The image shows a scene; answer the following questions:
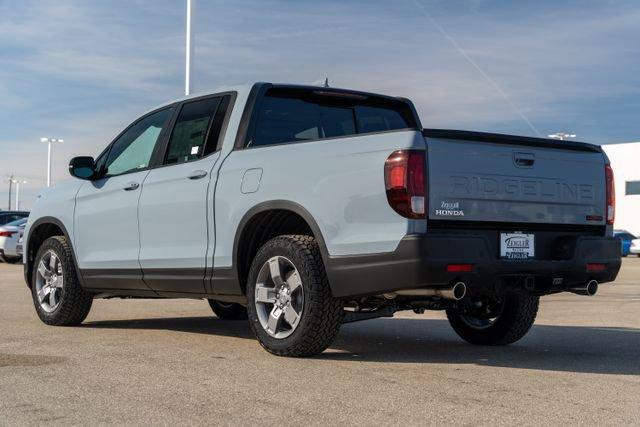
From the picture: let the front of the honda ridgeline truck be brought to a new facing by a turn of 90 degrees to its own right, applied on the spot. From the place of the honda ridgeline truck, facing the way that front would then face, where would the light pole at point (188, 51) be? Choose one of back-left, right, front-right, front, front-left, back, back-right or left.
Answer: front-left

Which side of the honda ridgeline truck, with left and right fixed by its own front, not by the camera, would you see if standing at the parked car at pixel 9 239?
front

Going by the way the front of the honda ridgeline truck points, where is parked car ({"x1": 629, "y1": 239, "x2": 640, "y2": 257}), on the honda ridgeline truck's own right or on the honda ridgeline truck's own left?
on the honda ridgeline truck's own right

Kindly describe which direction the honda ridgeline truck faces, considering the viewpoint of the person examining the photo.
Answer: facing away from the viewer and to the left of the viewer

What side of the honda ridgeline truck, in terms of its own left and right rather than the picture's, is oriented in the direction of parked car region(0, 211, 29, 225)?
front

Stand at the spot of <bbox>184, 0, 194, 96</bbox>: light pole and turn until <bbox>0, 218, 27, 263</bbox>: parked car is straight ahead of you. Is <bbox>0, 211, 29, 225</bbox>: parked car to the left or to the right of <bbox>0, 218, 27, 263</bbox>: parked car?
right

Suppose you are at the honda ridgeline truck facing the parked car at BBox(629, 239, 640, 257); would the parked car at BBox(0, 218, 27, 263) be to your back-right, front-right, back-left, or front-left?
front-left
